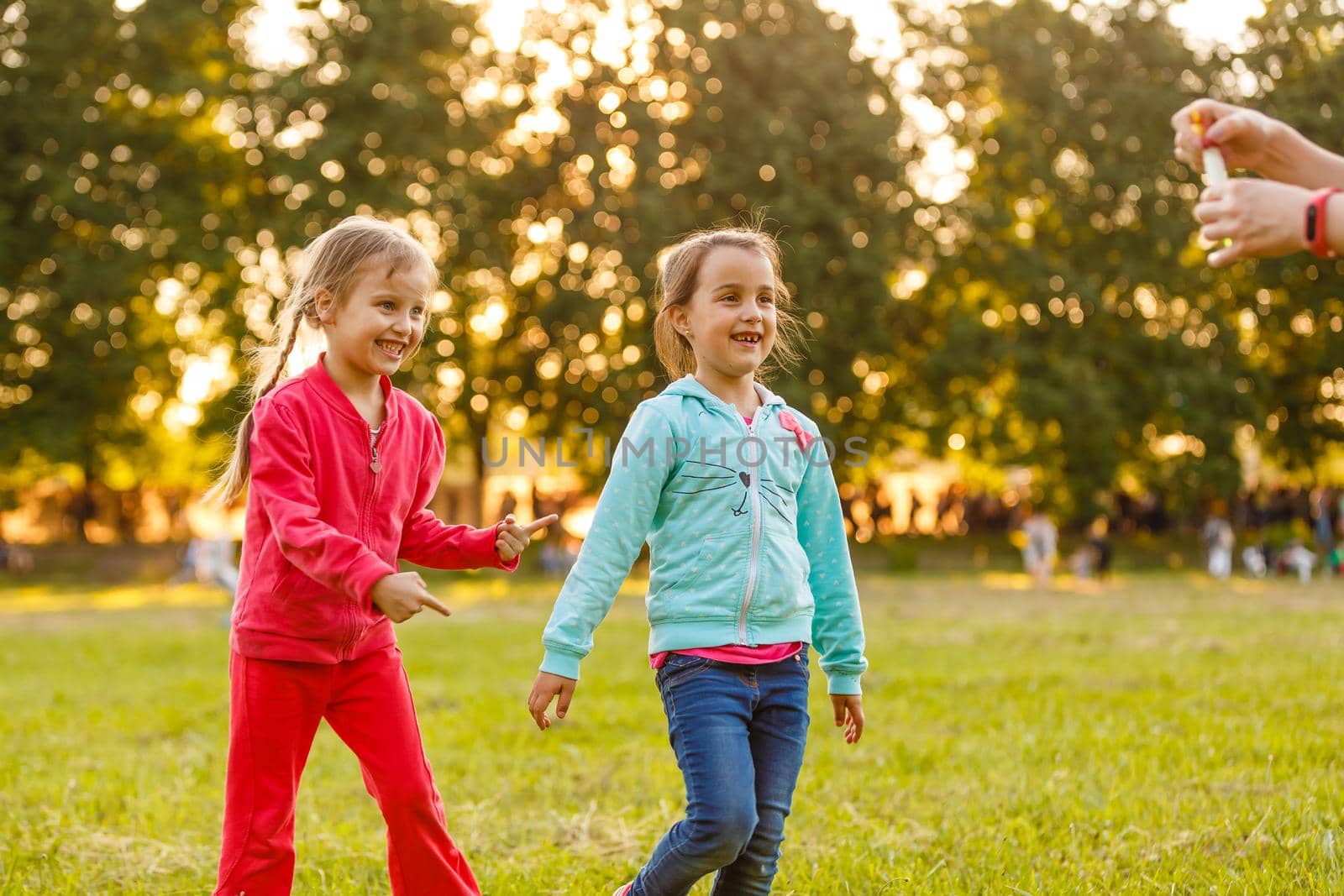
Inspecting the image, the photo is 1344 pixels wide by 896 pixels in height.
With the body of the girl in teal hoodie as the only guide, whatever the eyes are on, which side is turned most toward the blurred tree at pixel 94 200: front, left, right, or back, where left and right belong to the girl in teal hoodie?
back

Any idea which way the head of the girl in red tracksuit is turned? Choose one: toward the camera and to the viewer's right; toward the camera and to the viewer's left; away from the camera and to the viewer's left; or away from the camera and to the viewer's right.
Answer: toward the camera and to the viewer's right

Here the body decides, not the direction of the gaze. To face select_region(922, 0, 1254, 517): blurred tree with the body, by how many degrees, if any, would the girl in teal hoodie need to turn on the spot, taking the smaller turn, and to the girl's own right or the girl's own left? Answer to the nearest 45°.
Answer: approximately 135° to the girl's own left

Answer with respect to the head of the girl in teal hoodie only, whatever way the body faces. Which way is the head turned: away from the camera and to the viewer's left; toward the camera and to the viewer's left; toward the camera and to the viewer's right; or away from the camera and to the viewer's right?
toward the camera and to the viewer's right

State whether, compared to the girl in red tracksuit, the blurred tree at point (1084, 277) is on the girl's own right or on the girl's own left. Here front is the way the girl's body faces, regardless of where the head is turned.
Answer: on the girl's own left

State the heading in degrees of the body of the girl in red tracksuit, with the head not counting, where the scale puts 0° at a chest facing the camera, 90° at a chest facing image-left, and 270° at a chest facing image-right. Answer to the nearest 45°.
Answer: approximately 315°

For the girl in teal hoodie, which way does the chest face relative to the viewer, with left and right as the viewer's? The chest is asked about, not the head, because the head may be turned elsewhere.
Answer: facing the viewer and to the right of the viewer

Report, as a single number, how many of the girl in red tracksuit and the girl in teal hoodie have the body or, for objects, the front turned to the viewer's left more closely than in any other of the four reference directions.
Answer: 0
